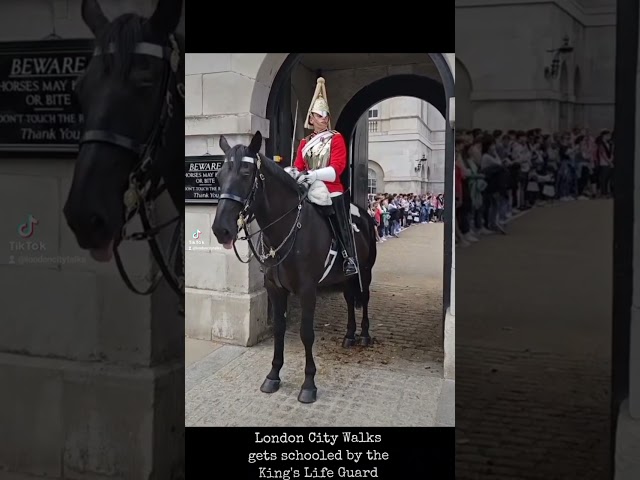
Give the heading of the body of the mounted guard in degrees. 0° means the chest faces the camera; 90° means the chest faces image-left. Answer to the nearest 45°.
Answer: approximately 45°

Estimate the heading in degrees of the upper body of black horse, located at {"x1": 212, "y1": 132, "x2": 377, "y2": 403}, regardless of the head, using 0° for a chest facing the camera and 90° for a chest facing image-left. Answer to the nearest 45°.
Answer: approximately 45°
